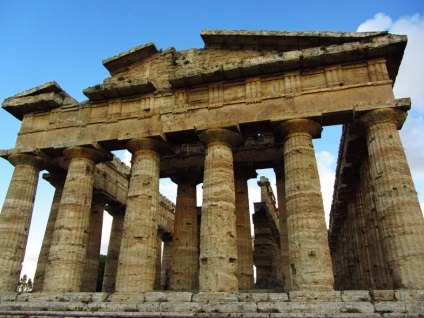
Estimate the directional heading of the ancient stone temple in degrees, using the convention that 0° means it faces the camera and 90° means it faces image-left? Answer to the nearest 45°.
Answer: approximately 0°
